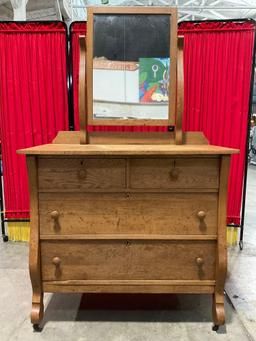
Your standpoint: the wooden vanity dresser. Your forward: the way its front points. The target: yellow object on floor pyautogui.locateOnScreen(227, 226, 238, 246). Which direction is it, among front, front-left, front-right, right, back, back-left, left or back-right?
back-left

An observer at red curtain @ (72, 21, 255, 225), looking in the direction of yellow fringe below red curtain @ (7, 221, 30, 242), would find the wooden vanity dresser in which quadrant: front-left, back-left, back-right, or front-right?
front-left

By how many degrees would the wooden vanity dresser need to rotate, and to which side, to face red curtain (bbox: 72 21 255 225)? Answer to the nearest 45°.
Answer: approximately 135° to its left

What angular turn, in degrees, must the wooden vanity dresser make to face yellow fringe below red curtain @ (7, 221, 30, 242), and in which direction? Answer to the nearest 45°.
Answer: approximately 135° to its right

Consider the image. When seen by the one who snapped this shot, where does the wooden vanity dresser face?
facing the viewer

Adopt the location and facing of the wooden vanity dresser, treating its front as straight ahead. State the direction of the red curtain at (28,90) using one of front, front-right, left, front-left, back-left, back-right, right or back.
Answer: back-right
